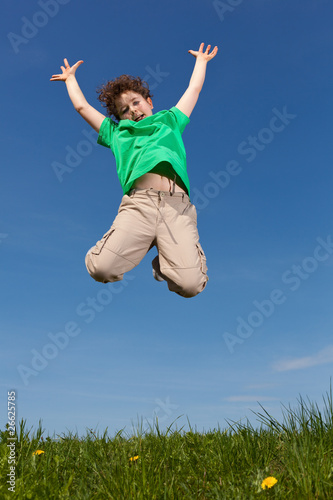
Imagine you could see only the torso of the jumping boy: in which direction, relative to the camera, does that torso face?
toward the camera
